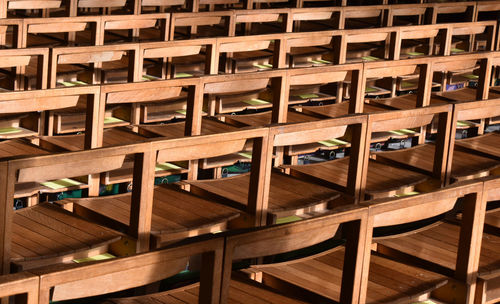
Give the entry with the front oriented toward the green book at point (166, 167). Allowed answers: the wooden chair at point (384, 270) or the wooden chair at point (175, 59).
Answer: the wooden chair at point (384, 270)

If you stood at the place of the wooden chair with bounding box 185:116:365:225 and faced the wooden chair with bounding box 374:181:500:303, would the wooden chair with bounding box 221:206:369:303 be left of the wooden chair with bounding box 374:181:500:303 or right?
right

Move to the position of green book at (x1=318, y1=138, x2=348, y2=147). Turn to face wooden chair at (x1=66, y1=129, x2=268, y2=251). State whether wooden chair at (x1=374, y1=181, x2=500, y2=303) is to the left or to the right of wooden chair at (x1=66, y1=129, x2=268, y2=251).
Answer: left

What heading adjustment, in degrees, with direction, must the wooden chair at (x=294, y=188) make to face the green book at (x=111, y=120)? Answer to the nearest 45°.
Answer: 0° — it already faces it

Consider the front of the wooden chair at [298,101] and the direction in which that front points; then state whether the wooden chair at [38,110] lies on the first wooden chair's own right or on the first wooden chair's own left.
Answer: on the first wooden chair's own left

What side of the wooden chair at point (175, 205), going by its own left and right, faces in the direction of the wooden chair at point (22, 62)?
front

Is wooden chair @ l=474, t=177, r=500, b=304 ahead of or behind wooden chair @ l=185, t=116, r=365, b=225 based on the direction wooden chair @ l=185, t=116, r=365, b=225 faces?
behind

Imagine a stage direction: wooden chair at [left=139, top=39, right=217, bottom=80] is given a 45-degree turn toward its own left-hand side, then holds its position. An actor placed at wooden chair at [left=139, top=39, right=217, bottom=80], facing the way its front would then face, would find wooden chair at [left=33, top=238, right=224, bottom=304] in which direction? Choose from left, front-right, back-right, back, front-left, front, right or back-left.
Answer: left

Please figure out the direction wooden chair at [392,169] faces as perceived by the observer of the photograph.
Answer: facing away from the viewer and to the left of the viewer

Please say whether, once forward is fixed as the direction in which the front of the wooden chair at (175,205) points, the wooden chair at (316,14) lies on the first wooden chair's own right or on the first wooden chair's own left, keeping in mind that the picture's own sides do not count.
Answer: on the first wooden chair's own right

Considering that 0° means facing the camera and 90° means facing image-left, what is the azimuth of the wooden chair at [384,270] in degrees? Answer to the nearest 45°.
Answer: approximately 135°
